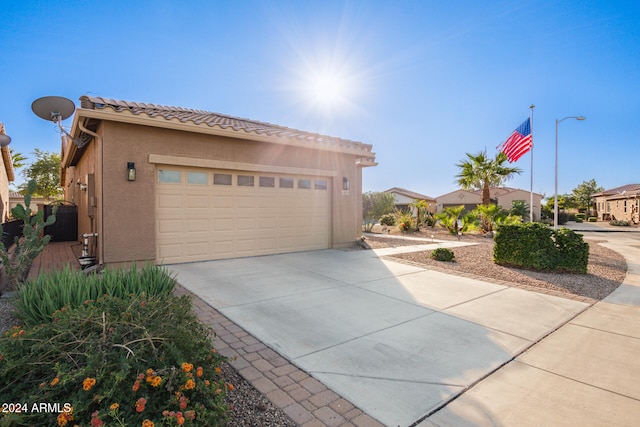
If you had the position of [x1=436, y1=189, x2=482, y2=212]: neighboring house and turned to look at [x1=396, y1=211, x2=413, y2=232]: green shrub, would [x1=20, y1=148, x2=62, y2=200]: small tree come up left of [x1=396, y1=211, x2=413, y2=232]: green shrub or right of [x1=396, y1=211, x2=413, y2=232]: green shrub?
right

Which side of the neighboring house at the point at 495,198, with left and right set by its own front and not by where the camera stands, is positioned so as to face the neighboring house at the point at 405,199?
right

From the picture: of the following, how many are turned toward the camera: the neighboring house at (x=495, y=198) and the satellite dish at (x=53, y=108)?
1

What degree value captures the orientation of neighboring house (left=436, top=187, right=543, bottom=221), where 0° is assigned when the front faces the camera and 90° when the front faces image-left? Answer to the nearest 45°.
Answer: approximately 0°

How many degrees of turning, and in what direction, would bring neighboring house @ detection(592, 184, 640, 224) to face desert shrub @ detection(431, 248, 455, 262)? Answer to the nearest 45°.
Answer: approximately 45° to its left
